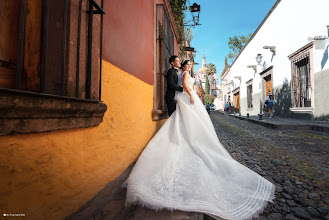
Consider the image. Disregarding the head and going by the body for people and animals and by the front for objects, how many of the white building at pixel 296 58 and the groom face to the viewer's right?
1

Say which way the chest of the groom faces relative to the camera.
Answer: to the viewer's right

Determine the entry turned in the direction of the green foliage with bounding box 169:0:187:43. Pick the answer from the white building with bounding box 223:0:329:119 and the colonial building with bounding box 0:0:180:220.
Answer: the white building

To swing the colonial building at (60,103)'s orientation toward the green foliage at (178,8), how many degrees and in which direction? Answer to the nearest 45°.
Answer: approximately 90° to its left

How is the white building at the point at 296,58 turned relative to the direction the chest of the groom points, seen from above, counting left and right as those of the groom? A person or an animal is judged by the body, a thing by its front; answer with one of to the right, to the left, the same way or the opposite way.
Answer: the opposite way

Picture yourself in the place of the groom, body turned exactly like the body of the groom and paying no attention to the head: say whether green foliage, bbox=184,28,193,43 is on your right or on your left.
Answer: on your left

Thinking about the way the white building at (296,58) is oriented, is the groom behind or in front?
in front

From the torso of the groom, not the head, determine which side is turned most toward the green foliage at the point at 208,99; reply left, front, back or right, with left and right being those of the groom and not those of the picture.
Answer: left

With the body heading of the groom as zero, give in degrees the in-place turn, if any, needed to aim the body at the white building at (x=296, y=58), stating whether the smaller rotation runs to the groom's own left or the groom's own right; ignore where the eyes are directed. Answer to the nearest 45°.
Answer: approximately 45° to the groom's own left

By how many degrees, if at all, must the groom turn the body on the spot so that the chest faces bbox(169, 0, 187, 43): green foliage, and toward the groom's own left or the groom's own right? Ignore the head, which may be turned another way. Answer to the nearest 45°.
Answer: approximately 90° to the groom's own left

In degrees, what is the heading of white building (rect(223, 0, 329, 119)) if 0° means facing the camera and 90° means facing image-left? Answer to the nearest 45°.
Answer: approximately 45°
